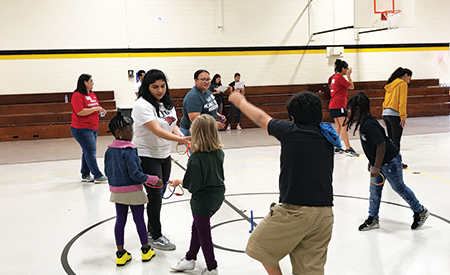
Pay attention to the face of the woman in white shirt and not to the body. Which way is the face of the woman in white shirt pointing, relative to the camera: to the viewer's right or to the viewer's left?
to the viewer's right

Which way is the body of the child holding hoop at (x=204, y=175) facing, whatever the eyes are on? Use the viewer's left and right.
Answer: facing away from the viewer and to the left of the viewer

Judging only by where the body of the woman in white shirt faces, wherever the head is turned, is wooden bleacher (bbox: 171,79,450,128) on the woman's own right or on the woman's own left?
on the woman's own left

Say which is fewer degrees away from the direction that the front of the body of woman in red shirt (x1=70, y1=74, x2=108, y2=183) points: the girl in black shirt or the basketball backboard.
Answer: the girl in black shirt

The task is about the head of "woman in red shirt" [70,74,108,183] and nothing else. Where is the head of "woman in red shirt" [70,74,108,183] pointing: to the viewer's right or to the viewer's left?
to the viewer's right

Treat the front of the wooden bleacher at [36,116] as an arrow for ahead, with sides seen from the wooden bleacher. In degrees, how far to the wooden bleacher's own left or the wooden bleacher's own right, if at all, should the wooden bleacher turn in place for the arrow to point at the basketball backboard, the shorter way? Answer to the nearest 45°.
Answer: approximately 90° to the wooden bleacher's own left

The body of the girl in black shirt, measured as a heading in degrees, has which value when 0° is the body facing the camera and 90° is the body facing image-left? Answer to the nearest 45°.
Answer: approximately 90°

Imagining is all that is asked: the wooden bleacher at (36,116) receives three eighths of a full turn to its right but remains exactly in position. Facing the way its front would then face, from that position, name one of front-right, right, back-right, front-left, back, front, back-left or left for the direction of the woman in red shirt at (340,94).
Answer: back

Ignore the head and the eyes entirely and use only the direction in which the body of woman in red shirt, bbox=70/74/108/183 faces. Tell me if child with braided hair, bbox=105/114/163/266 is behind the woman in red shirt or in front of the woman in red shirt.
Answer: in front
